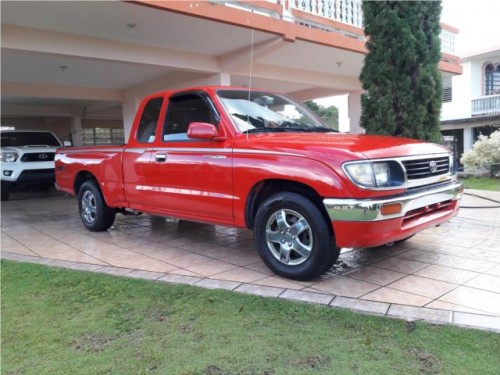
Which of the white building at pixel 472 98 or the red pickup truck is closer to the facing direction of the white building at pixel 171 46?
the red pickup truck

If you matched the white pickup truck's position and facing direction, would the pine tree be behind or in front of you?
in front

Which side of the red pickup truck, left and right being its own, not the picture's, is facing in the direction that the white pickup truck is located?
back

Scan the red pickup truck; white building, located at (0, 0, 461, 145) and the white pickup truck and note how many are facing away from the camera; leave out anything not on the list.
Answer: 0

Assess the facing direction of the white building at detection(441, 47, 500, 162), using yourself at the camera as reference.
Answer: facing the viewer and to the left of the viewer

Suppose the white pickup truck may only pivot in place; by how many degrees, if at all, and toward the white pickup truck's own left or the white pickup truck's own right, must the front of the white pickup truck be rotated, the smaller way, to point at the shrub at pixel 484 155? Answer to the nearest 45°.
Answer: approximately 90° to the white pickup truck's own left

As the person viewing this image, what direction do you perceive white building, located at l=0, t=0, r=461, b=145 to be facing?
facing the viewer and to the right of the viewer

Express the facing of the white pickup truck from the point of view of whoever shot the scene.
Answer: facing the viewer

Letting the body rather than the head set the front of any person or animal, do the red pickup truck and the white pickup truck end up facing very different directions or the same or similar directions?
same or similar directions

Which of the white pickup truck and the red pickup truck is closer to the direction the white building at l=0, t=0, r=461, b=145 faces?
the red pickup truck

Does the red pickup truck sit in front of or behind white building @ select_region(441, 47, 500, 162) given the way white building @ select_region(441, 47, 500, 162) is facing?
in front

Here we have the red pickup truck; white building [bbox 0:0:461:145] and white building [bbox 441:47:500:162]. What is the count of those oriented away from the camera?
0

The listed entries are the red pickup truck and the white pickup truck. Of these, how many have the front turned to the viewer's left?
0
